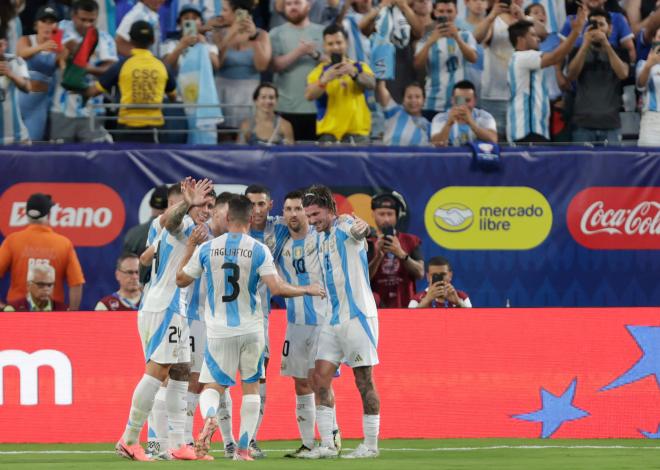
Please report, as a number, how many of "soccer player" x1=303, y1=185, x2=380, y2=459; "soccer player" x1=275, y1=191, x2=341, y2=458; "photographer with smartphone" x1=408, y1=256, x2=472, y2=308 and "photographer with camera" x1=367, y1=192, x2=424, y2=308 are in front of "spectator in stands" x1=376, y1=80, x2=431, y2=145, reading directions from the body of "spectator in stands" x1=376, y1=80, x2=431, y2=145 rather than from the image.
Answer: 4

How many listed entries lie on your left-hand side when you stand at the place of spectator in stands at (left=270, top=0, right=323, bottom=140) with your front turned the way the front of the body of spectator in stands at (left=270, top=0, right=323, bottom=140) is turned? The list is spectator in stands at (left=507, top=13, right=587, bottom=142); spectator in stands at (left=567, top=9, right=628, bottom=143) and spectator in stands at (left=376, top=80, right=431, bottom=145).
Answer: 3

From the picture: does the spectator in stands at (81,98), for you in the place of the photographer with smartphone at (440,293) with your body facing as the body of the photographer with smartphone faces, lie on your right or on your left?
on your right

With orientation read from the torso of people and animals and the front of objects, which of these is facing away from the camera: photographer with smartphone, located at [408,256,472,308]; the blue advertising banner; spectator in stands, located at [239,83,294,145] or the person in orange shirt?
the person in orange shirt

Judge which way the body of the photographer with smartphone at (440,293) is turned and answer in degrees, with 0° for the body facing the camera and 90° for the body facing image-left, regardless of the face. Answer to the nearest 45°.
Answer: approximately 0°

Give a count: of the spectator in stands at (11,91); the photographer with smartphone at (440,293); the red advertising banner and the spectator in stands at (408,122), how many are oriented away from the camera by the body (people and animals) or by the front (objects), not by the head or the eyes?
0

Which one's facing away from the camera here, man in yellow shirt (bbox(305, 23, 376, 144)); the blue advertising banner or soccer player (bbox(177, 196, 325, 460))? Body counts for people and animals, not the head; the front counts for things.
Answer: the soccer player

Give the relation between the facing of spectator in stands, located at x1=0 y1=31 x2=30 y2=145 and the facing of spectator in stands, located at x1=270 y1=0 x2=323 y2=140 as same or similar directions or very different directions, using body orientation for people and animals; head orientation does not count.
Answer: same or similar directions

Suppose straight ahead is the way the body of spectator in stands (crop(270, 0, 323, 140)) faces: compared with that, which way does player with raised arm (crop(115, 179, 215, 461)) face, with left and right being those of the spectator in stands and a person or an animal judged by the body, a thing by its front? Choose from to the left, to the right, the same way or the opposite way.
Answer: to the left

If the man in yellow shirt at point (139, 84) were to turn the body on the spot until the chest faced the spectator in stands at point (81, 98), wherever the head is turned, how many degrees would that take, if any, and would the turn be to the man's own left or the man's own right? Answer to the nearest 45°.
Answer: approximately 45° to the man's own left

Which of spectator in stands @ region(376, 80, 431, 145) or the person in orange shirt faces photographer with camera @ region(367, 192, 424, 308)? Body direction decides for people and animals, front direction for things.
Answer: the spectator in stands

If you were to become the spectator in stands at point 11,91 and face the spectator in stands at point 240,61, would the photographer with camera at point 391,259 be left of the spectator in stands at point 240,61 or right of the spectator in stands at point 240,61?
right

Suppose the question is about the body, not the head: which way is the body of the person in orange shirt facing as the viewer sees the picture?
away from the camera

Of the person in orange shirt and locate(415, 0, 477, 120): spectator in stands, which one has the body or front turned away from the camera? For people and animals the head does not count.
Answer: the person in orange shirt

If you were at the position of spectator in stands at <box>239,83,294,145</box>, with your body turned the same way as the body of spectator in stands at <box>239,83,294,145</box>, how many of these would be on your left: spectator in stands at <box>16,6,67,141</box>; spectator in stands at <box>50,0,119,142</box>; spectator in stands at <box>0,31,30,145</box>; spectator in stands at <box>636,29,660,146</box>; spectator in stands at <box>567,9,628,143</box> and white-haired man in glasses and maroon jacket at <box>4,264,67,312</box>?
2
